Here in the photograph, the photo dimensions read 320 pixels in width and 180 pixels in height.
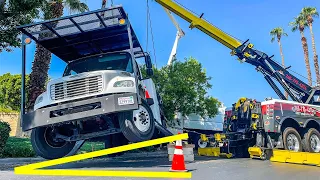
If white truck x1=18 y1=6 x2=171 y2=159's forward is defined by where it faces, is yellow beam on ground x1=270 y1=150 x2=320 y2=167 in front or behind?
behind

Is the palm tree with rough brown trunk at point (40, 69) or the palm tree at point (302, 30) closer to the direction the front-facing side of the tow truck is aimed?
the palm tree at point (302, 30)

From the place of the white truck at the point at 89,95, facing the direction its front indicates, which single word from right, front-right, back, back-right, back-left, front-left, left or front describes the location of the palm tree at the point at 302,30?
back

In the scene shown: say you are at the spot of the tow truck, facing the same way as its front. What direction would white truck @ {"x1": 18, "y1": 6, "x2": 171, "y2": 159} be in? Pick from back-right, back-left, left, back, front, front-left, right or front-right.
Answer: back

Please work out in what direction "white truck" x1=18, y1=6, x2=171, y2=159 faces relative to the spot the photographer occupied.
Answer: facing the viewer and to the left of the viewer

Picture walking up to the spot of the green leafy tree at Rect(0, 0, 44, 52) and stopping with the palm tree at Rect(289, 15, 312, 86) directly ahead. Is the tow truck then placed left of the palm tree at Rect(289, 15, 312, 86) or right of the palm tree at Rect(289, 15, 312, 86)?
right

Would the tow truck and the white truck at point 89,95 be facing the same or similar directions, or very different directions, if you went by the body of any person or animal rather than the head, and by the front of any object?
very different directions

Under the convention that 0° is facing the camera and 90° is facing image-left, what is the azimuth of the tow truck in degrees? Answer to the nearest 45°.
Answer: approximately 225°

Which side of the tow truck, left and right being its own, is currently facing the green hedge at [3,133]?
back

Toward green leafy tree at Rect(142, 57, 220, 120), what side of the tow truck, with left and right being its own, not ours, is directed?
left

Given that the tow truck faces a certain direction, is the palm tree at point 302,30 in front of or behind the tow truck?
in front
